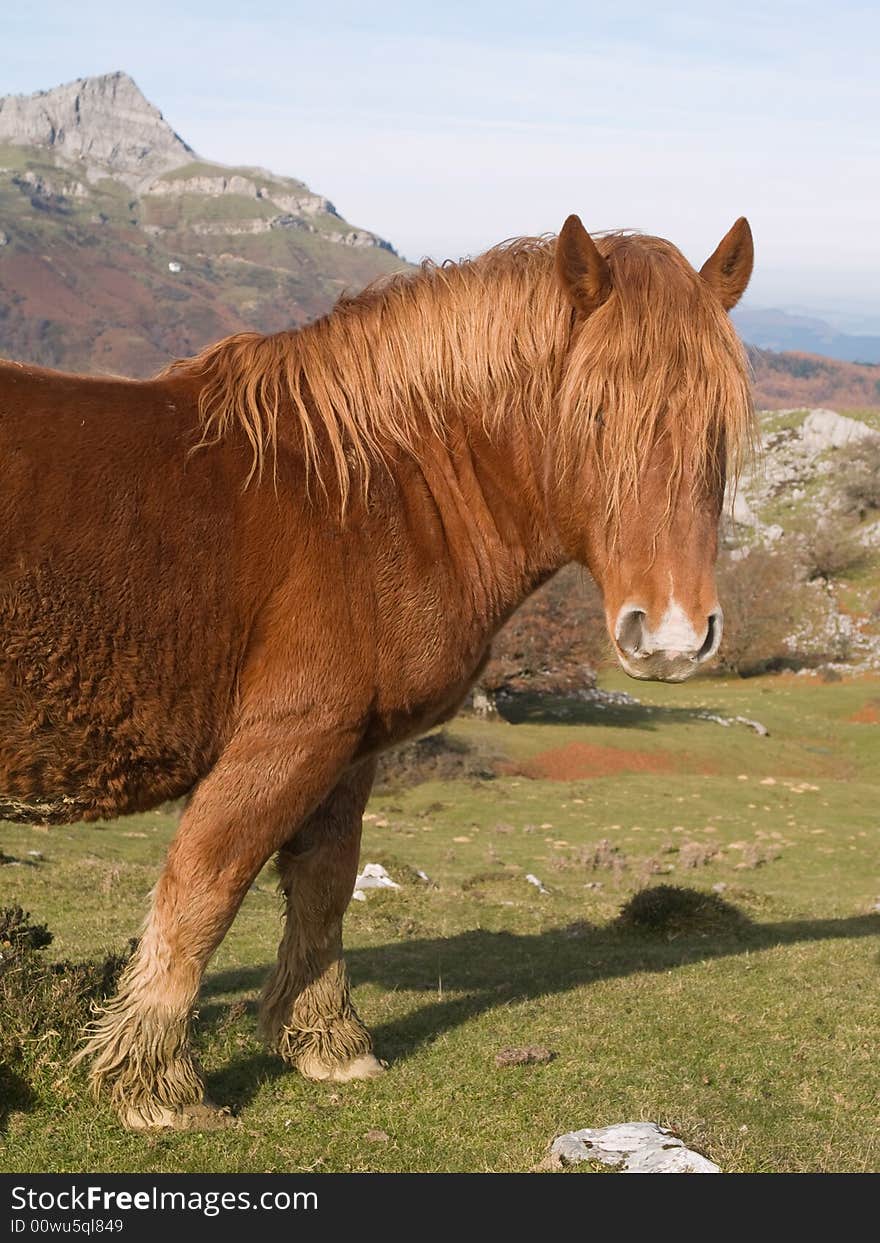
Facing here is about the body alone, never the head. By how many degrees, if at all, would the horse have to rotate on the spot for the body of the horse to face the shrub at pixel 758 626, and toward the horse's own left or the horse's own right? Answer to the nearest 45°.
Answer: approximately 90° to the horse's own left

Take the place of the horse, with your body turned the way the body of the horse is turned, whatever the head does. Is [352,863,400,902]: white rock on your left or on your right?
on your left

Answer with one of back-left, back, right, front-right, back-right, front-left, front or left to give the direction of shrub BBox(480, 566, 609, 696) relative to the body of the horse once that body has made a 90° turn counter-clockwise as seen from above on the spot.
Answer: front

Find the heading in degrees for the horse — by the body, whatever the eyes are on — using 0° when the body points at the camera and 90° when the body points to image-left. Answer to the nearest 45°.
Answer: approximately 270°
